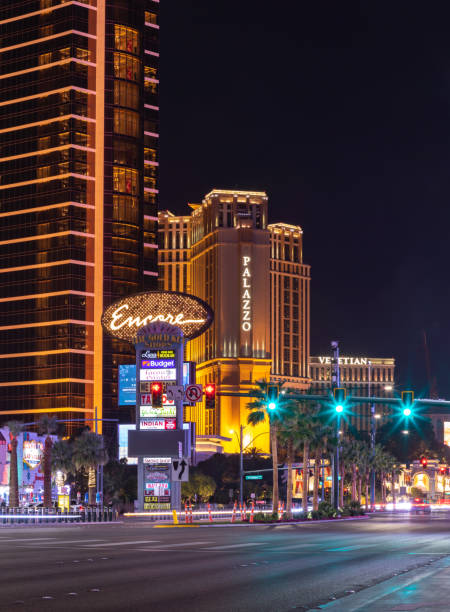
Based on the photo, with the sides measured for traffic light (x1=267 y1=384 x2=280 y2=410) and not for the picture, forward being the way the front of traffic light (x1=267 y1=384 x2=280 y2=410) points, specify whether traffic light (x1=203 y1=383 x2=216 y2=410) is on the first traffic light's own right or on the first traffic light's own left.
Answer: on the first traffic light's own right

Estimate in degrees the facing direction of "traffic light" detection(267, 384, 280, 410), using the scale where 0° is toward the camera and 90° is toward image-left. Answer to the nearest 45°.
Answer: approximately 0°

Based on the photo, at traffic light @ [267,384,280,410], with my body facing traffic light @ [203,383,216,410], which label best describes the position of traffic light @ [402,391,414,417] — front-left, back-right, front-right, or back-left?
back-left

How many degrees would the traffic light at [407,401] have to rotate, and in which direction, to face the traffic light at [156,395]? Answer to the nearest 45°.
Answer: approximately 90° to its right

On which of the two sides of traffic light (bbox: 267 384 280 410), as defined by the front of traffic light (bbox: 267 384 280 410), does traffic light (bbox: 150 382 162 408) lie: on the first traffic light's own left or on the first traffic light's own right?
on the first traffic light's own right

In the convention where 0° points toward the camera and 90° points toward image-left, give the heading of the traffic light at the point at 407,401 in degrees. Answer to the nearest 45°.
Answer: approximately 0°

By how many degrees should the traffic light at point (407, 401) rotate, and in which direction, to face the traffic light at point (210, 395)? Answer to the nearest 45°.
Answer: approximately 90° to its right

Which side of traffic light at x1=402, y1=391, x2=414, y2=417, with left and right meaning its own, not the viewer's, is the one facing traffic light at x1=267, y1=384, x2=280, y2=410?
right

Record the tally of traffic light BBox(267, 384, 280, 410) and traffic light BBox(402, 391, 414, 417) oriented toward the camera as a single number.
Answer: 2
